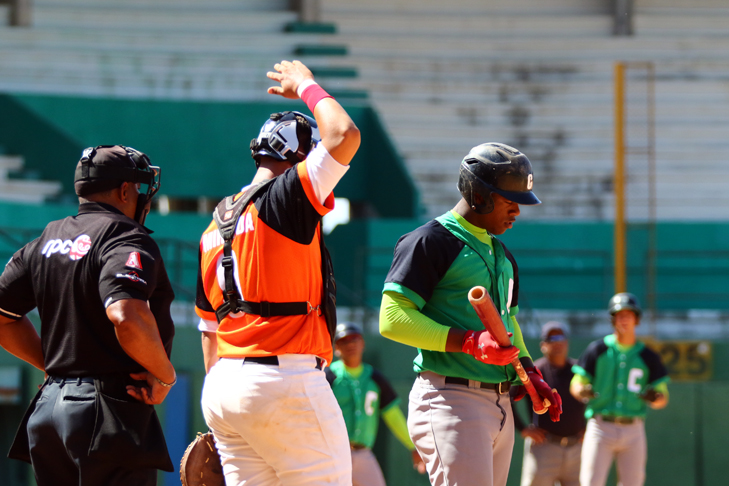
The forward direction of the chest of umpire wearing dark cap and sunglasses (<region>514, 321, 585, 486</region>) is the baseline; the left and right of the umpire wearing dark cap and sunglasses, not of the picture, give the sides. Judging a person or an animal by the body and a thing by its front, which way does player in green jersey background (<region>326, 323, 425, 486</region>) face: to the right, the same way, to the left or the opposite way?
the same way

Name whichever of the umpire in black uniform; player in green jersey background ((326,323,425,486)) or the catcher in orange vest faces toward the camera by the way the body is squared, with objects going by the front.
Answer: the player in green jersey background

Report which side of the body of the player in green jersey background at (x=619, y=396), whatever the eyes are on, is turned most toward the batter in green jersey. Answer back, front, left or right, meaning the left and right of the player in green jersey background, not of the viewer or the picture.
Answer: front

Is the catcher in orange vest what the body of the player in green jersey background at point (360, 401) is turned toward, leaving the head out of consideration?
yes

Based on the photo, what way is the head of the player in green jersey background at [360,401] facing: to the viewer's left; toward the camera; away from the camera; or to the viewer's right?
toward the camera

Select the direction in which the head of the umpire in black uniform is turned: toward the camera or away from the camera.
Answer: away from the camera

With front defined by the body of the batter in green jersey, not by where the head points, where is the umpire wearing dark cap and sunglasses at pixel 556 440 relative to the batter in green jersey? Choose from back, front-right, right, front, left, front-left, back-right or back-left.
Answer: back-left

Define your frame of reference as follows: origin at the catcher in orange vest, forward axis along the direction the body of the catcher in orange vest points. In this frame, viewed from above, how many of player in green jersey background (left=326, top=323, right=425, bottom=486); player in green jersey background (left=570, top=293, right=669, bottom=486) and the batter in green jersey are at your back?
0

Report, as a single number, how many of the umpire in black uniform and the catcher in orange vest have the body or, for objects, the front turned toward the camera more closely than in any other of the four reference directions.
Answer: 0

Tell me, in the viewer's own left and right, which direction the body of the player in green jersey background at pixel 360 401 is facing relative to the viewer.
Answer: facing the viewer

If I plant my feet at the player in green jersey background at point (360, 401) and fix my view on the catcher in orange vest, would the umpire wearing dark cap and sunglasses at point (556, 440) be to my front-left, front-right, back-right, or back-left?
back-left

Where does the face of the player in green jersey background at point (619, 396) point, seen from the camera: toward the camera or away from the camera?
toward the camera

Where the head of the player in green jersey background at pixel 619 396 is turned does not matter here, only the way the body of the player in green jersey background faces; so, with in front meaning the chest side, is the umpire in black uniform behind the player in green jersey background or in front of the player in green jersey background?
in front
